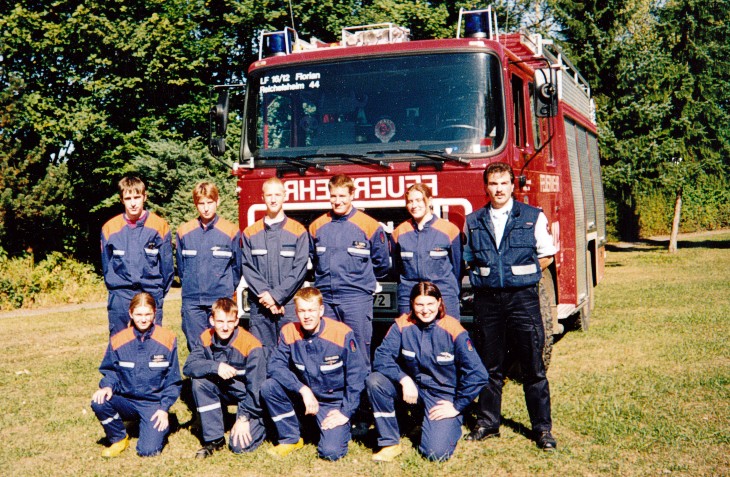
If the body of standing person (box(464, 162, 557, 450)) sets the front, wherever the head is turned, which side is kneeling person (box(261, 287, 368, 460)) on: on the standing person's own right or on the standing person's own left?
on the standing person's own right

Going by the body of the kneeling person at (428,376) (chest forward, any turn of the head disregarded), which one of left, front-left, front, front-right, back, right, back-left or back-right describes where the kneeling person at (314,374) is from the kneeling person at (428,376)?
right

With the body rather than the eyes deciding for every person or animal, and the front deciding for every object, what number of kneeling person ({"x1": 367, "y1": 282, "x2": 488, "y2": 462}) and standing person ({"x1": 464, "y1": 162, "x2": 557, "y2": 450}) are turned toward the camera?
2

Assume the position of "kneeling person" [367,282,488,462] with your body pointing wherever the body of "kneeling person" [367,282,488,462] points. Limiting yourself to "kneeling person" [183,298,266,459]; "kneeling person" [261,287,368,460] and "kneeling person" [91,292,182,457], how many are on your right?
3

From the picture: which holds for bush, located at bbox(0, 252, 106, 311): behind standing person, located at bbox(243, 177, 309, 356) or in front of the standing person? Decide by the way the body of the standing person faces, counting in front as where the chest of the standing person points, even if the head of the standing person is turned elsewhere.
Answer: behind

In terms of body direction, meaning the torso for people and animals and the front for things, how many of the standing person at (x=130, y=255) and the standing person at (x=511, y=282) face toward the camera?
2
